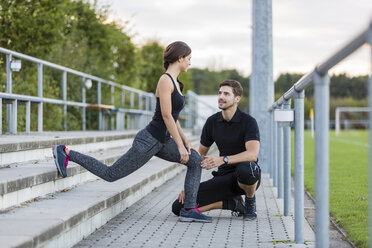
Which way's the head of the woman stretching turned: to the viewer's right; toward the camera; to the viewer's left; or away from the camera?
to the viewer's right

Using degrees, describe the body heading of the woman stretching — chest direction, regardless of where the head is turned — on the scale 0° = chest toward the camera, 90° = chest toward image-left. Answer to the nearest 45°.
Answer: approximately 270°

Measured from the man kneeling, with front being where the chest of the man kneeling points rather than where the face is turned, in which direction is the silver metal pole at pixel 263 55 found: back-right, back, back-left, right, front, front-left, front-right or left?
back-right

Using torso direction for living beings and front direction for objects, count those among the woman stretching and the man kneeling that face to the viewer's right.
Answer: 1

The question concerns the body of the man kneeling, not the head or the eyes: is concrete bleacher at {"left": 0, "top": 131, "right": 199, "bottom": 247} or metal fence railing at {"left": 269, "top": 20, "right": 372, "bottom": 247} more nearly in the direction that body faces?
the concrete bleacher

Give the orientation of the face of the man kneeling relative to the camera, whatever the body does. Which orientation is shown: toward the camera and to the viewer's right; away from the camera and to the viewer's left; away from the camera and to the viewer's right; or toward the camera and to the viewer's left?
toward the camera and to the viewer's left

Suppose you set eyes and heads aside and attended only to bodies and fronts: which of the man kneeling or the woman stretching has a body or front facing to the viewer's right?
the woman stretching

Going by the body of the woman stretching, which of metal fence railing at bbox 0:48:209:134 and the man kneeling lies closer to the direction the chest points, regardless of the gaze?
the man kneeling

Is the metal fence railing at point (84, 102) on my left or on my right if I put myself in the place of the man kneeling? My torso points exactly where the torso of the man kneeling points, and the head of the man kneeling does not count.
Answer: on my right
